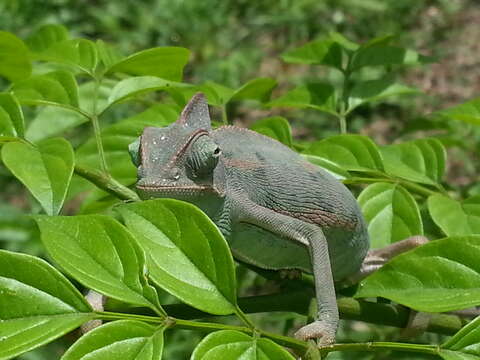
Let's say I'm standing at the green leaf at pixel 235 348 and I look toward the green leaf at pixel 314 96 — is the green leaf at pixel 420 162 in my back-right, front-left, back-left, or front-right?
front-right

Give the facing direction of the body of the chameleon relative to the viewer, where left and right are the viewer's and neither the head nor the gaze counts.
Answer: facing the viewer and to the left of the viewer

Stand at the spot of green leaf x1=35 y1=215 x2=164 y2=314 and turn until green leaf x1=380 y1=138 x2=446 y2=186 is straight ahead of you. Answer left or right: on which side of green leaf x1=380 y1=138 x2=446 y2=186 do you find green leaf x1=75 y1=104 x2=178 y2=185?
left

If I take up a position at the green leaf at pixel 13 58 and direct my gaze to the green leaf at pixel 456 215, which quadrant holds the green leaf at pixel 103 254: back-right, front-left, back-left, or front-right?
front-right

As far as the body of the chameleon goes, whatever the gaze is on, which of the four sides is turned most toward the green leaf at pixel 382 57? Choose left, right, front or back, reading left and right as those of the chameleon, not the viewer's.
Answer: back
